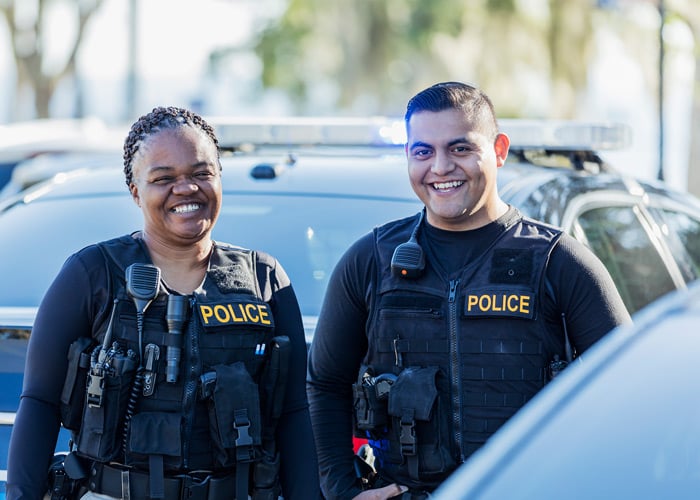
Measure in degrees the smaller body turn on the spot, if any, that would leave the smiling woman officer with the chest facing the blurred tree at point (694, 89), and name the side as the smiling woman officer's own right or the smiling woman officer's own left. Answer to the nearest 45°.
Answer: approximately 135° to the smiling woman officer's own left

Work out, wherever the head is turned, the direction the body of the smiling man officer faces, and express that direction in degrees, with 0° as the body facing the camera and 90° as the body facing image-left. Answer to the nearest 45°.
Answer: approximately 0°

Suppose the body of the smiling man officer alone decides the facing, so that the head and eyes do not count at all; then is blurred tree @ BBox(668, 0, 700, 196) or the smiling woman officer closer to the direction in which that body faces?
the smiling woman officer

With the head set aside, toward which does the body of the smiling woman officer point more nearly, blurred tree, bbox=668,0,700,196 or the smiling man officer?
the smiling man officer

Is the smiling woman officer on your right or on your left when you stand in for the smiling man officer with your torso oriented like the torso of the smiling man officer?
on your right
